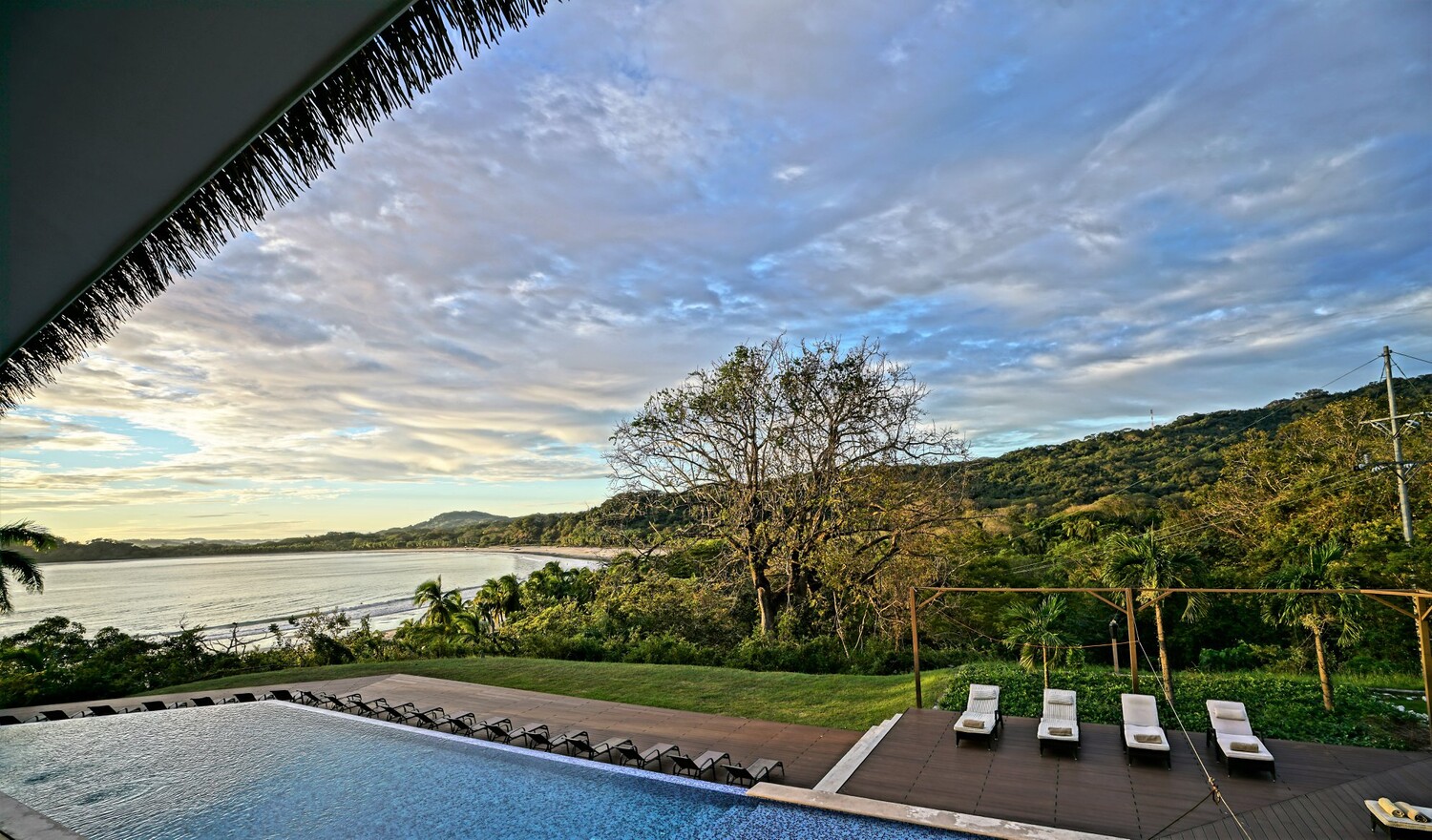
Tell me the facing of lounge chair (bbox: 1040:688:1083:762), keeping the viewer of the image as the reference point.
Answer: facing the viewer

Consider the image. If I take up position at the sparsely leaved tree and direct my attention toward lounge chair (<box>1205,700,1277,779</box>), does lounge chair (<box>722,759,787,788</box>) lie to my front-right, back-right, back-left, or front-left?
front-right

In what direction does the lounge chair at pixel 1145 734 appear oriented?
toward the camera

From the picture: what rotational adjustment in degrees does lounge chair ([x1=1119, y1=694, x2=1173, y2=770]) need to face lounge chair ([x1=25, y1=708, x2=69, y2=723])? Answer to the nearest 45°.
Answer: approximately 90° to its right

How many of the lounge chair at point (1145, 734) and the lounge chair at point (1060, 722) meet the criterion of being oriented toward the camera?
2

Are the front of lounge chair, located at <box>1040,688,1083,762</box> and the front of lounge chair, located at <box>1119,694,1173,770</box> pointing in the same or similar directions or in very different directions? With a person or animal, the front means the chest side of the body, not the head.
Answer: same or similar directions

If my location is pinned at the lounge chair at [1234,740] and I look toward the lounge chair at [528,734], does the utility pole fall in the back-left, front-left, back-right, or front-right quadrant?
back-right

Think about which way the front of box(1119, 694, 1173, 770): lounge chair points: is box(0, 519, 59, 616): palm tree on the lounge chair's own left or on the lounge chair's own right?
on the lounge chair's own right

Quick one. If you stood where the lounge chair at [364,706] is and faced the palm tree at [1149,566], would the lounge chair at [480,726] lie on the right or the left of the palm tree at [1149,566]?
right
